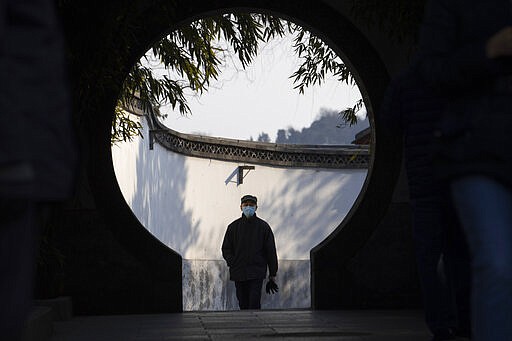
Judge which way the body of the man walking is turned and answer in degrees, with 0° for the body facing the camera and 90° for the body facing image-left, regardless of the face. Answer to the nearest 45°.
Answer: approximately 0°

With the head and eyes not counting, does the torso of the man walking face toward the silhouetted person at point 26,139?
yes

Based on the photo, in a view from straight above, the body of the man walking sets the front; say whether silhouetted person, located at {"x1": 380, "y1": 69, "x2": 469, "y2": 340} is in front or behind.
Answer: in front
